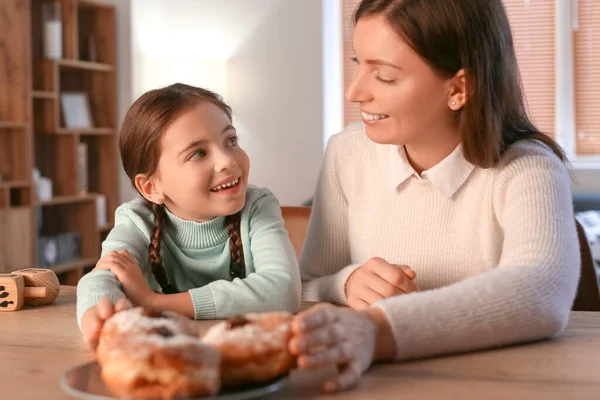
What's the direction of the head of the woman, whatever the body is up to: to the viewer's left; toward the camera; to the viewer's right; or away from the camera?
to the viewer's left

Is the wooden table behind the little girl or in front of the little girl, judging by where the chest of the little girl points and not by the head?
in front

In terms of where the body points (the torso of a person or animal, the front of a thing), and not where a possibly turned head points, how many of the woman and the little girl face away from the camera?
0

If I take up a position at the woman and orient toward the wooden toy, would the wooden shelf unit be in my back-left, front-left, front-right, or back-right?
front-right

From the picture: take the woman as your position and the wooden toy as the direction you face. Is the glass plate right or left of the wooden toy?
left

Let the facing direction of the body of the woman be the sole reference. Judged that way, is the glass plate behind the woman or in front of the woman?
in front

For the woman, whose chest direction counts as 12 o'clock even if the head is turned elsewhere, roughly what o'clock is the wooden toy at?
The wooden toy is roughly at 1 o'clock from the woman.

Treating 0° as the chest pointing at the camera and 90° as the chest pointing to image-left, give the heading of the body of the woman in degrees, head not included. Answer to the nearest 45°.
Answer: approximately 45°

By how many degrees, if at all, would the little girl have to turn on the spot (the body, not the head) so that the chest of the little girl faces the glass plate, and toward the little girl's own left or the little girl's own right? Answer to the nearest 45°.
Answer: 0° — they already face it

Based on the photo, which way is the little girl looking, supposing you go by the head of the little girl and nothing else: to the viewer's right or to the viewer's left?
to the viewer's right

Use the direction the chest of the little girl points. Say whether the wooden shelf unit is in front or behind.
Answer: behind

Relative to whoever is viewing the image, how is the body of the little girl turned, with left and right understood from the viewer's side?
facing the viewer
